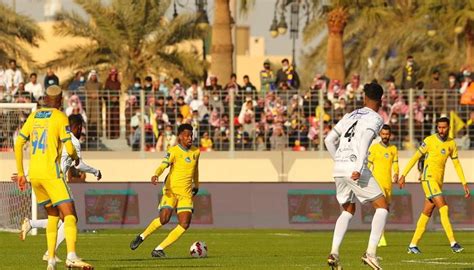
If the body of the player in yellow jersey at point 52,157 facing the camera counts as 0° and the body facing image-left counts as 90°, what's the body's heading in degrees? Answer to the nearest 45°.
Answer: approximately 225°

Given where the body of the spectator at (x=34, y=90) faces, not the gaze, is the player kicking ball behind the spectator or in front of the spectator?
in front

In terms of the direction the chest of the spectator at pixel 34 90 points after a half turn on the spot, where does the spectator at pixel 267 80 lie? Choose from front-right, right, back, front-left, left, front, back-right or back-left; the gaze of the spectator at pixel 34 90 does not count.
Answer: right

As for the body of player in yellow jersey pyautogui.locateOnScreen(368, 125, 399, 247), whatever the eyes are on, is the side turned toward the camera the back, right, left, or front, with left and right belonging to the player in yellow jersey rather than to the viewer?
front

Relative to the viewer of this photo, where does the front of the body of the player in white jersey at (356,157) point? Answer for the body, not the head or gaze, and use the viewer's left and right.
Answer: facing away from the viewer and to the right of the viewer

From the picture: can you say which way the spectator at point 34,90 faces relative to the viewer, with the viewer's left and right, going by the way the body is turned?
facing the viewer

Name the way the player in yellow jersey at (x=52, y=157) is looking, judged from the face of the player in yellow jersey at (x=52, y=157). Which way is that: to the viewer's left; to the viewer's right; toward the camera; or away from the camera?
away from the camera

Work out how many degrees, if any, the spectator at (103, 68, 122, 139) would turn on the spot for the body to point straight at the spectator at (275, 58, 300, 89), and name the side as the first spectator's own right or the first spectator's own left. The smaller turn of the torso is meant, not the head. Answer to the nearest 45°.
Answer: approximately 90° to the first spectator's own left

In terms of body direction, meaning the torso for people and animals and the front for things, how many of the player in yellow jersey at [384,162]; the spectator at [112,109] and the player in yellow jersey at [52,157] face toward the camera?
2

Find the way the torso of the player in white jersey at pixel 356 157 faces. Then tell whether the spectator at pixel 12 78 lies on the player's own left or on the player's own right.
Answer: on the player's own left

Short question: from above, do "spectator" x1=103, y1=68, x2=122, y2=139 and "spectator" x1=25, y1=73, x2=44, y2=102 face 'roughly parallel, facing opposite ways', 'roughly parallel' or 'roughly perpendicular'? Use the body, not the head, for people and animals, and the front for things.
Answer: roughly parallel

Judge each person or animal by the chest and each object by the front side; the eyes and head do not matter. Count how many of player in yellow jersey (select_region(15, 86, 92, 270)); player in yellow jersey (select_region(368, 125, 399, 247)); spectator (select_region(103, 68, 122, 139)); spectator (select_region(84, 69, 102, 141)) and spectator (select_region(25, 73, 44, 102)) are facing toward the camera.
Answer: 4

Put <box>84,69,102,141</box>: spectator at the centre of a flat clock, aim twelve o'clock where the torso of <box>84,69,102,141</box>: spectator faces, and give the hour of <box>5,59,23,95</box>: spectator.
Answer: <box>5,59,23,95</box>: spectator is roughly at 4 o'clock from <box>84,69,102,141</box>: spectator.

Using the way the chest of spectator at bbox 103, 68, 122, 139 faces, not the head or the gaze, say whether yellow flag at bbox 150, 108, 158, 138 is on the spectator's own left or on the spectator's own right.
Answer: on the spectator's own left

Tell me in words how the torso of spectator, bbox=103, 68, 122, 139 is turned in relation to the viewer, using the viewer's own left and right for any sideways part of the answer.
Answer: facing the viewer

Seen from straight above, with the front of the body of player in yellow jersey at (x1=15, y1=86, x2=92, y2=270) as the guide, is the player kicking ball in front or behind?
in front
